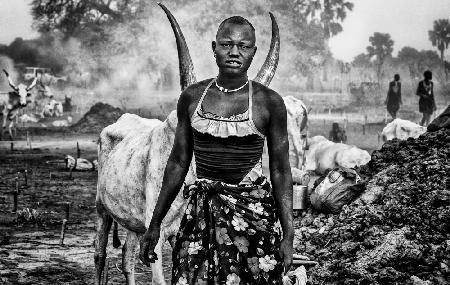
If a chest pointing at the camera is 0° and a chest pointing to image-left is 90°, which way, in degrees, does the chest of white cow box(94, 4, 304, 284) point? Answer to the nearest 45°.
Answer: approximately 315°

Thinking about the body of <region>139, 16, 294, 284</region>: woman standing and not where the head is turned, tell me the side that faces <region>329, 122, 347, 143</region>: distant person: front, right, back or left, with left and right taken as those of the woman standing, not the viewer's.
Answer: back

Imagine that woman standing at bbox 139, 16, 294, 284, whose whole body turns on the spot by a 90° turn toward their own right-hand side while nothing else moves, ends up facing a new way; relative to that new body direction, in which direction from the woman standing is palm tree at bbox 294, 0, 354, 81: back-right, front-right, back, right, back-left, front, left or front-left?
right

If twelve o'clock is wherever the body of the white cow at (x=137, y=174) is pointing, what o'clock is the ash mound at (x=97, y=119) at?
The ash mound is roughly at 7 o'clock from the white cow.
